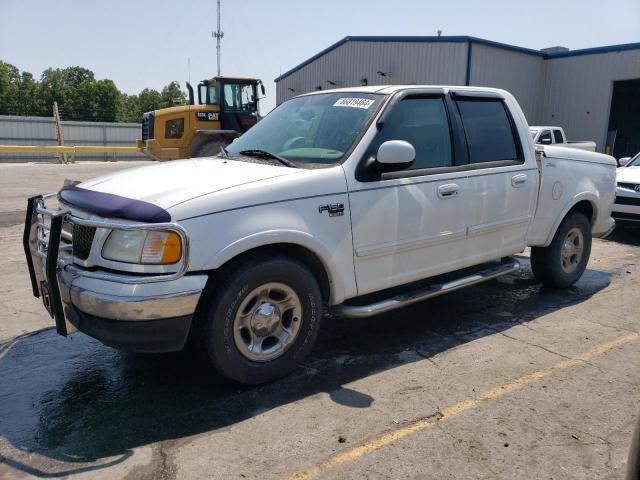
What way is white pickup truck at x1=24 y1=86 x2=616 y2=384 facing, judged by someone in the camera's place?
facing the viewer and to the left of the viewer

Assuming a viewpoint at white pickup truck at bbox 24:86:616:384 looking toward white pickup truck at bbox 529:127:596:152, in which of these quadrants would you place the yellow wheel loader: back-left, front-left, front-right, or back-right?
front-left

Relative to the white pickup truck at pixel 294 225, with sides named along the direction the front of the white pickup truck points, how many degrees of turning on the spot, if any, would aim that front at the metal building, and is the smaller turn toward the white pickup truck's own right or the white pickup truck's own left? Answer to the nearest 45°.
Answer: approximately 180°

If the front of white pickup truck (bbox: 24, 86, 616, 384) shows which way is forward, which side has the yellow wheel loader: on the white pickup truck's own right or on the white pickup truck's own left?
on the white pickup truck's own right

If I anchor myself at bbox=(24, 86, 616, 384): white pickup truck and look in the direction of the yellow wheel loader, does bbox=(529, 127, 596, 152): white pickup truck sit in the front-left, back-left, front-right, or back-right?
front-right

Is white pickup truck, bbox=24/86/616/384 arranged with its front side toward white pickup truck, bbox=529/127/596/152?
no

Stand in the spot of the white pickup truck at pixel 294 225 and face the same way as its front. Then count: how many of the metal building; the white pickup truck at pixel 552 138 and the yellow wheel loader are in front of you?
0

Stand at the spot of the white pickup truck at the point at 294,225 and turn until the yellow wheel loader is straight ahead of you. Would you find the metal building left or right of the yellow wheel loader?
right
